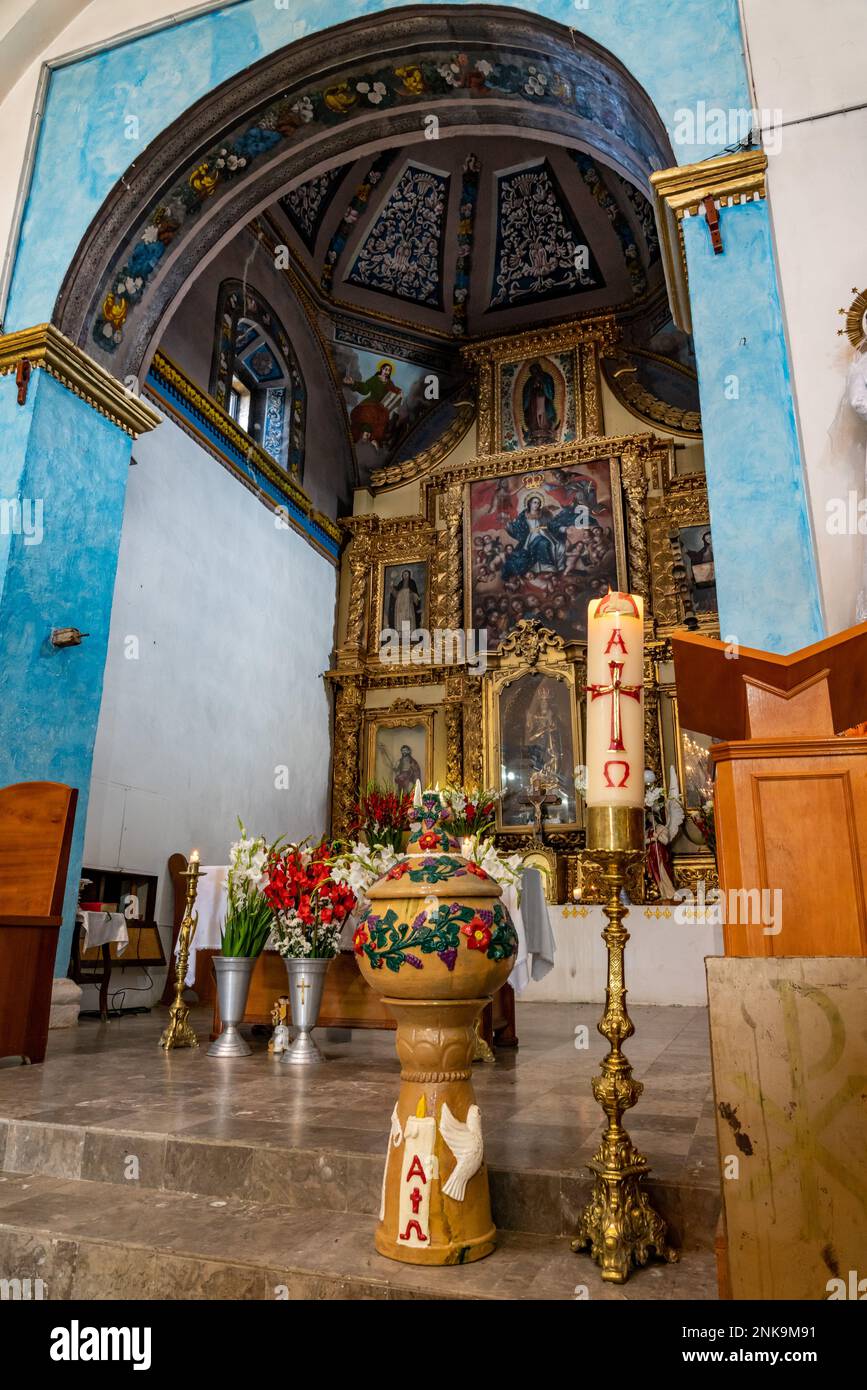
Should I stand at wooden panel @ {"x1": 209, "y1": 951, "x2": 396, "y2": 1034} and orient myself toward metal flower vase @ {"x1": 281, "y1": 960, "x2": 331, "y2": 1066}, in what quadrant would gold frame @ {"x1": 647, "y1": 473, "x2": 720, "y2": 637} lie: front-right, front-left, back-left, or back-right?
back-left

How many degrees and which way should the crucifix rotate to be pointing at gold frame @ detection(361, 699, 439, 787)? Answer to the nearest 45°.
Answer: approximately 135° to its right

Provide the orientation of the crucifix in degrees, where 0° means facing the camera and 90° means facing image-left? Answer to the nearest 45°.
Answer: approximately 0°
